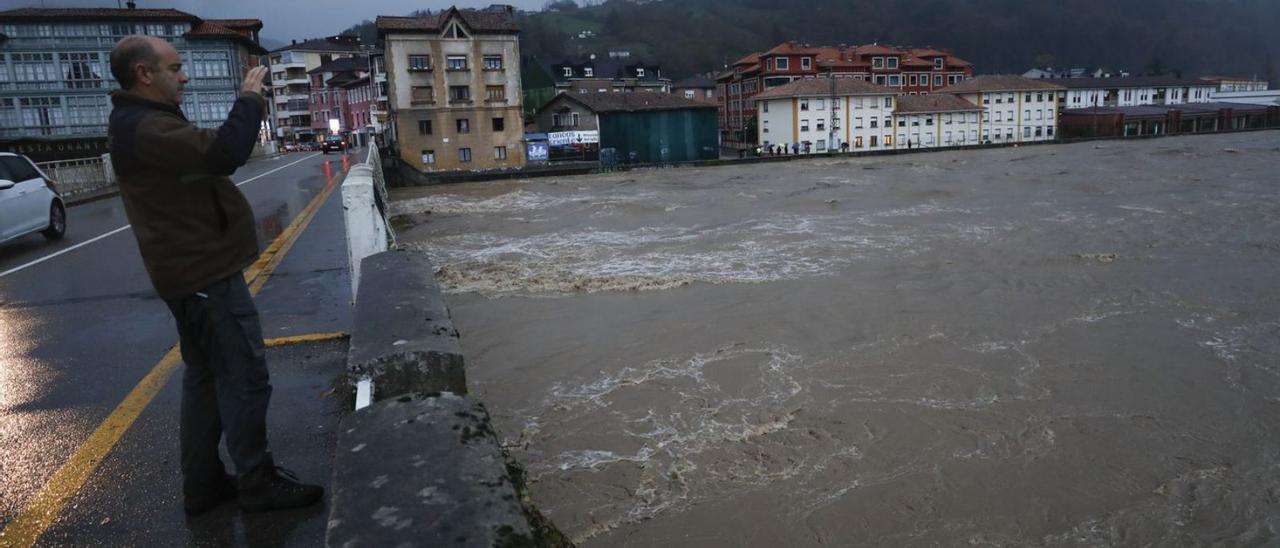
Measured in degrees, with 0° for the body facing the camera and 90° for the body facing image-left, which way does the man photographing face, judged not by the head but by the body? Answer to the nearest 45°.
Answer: approximately 270°

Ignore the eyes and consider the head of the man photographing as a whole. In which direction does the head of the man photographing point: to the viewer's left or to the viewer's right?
to the viewer's right

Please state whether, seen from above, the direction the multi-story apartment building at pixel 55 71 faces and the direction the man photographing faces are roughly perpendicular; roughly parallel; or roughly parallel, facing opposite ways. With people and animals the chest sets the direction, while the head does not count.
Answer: roughly perpendicular

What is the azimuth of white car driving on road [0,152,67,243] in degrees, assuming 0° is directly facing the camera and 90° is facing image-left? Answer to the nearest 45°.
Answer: approximately 45°

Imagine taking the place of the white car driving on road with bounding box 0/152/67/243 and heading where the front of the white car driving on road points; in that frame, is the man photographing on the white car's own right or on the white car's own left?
on the white car's own left

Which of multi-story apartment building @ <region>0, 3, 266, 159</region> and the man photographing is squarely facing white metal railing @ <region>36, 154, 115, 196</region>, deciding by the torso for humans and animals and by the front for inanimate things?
the multi-story apartment building

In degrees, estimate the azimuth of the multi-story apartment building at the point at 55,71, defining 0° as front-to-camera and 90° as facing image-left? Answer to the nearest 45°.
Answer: approximately 0°

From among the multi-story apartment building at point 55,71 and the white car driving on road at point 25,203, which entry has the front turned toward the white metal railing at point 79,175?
the multi-story apartment building

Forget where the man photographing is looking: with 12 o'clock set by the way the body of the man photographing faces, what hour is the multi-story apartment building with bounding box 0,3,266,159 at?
The multi-story apartment building is roughly at 9 o'clock from the man photographing.

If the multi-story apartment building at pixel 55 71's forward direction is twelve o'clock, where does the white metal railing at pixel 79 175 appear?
The white metal railing is roughly at 12 o'clock from the multi-story apartment building.

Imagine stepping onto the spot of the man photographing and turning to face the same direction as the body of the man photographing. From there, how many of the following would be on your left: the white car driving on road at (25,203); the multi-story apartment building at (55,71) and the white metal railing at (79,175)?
3

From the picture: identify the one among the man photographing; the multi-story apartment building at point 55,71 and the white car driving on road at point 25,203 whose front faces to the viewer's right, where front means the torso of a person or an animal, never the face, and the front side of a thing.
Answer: the man photographing
